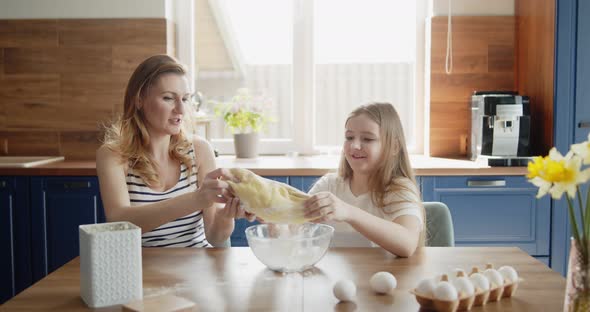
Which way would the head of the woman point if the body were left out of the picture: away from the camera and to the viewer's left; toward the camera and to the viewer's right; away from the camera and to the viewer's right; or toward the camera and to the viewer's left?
toward the camera and to the viewer's right

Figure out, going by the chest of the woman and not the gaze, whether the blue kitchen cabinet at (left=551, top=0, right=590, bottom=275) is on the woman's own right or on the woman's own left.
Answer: on the woman's own left

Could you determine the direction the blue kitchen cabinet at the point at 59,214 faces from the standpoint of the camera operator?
facing the viewer

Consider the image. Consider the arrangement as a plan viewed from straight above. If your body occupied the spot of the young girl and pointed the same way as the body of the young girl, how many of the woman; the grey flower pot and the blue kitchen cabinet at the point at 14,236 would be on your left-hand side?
0

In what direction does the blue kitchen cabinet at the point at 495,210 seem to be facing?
toward the camera

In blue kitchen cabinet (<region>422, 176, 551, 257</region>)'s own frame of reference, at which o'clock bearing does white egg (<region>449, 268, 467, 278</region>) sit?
The white egg is roughly at 12 o'clock from the blue kitchen cabinet.

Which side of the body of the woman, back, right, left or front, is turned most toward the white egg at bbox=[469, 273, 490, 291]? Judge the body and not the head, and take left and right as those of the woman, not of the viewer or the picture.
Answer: front

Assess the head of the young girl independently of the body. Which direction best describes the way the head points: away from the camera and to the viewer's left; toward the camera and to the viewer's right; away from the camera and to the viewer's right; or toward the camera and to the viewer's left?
toward the camera and to the viewer's left

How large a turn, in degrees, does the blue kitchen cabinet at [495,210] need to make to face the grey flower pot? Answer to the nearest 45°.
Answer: approximately 90° to its right

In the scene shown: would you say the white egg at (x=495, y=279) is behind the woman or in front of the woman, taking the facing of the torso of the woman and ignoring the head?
in front

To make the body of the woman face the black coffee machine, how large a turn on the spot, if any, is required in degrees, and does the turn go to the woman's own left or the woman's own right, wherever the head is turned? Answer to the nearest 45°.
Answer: approximately 90° to the woman's own left

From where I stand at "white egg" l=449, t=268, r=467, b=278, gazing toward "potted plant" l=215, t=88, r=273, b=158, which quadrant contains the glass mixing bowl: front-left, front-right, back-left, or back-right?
front-left

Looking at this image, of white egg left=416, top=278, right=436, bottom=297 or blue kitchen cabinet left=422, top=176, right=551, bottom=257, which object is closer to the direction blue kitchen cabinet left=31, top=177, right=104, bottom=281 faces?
the white egg

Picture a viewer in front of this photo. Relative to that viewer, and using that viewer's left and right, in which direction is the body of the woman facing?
facing the viewer and to the right of the viewer

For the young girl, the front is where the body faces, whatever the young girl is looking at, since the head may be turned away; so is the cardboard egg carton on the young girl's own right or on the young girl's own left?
on the young girl's own left

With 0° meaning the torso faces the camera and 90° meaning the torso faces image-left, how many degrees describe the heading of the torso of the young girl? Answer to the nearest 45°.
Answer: approximately 45°

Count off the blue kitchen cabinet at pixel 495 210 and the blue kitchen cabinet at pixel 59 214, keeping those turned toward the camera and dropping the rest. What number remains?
2

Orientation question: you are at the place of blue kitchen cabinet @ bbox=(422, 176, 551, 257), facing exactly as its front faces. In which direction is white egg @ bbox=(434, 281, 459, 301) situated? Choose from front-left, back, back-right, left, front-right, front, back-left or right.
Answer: front
